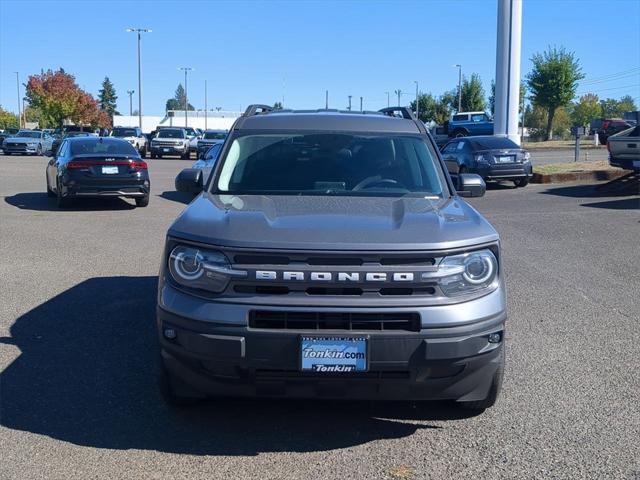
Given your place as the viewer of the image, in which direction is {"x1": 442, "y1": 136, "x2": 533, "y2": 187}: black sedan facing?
facing away from the viewer and to the left of the viewer

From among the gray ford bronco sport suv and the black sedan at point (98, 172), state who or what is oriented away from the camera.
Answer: the black sedan

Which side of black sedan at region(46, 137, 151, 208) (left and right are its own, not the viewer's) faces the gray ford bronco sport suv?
back

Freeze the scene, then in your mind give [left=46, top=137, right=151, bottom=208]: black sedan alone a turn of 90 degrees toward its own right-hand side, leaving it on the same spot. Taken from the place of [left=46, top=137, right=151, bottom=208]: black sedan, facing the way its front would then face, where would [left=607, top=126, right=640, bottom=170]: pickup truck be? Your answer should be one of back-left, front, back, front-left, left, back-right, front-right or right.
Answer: front

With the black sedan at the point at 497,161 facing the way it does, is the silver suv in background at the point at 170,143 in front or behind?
in front

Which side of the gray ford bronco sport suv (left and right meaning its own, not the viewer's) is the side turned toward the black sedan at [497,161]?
back

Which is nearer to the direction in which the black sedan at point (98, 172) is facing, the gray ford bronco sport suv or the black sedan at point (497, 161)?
the black sedan

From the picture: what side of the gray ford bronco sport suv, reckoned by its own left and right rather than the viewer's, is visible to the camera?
front

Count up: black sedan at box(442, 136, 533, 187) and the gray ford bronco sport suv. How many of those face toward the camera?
1

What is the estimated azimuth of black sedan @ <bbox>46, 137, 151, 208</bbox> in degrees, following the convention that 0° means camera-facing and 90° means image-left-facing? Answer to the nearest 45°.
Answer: approximately 180°

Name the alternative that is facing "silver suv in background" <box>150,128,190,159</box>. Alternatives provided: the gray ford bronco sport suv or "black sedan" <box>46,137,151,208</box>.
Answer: the black sedan

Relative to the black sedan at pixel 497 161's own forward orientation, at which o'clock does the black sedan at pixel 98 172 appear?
the black sedan at pixel 98 172 is roughly at 9 o'clock from the black sedan at pixel 497 161.

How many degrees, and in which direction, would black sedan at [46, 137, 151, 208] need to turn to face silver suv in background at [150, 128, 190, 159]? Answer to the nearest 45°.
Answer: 0° — it already faces it
